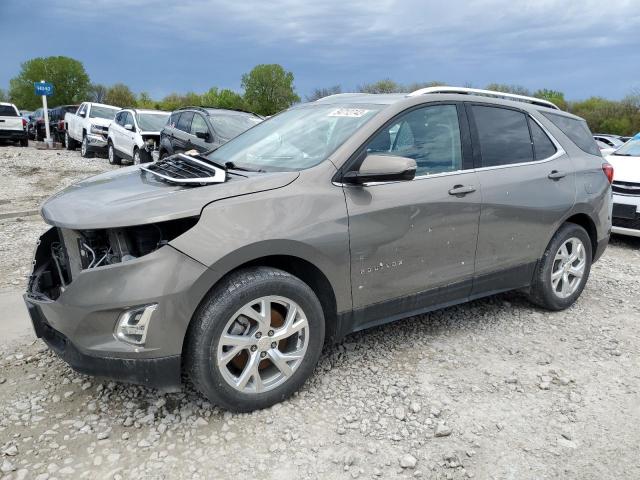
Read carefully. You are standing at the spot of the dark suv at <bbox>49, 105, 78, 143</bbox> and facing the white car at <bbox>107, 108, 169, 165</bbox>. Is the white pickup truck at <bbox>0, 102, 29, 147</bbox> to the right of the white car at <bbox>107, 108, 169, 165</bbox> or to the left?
right

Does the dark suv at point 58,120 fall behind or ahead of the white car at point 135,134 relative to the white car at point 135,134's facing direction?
behind

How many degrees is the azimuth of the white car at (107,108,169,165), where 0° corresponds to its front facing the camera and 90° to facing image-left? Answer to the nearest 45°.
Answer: approximately 315°

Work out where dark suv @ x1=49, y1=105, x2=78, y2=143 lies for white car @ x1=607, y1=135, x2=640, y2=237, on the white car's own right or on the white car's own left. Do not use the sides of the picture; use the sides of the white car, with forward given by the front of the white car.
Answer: on the white car's own right
